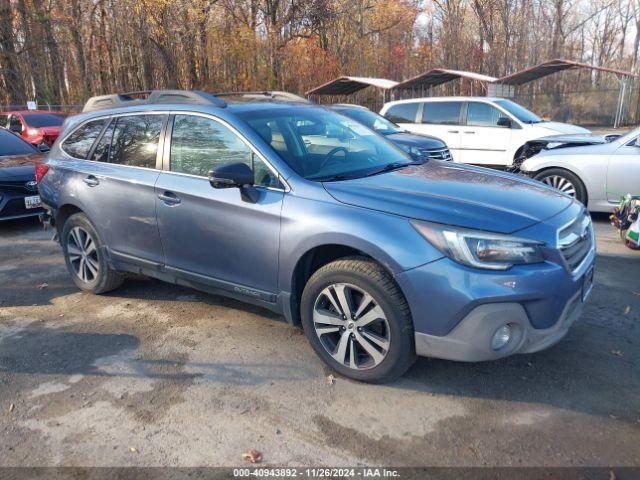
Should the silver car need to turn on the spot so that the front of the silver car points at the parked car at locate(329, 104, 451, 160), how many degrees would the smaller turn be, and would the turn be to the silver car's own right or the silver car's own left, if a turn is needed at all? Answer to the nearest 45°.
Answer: approximately 45° to the silver car's own right

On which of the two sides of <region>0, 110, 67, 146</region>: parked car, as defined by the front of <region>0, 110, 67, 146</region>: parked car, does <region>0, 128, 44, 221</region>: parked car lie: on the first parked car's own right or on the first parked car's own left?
on the first parked car's own right

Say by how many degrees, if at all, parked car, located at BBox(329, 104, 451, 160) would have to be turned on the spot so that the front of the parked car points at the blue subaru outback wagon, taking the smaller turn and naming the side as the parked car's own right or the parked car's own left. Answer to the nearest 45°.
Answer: approximately 45° to the parked car's own right

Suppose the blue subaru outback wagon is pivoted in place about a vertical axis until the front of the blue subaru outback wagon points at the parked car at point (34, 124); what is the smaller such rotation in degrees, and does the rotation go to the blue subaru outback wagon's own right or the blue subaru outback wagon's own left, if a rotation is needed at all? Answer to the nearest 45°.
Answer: approximately 180°

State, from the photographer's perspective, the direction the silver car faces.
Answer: facing to the left of the viewer

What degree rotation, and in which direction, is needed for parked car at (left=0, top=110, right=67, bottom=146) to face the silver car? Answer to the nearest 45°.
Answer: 0° — it already faces it

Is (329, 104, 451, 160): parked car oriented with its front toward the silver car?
yes
